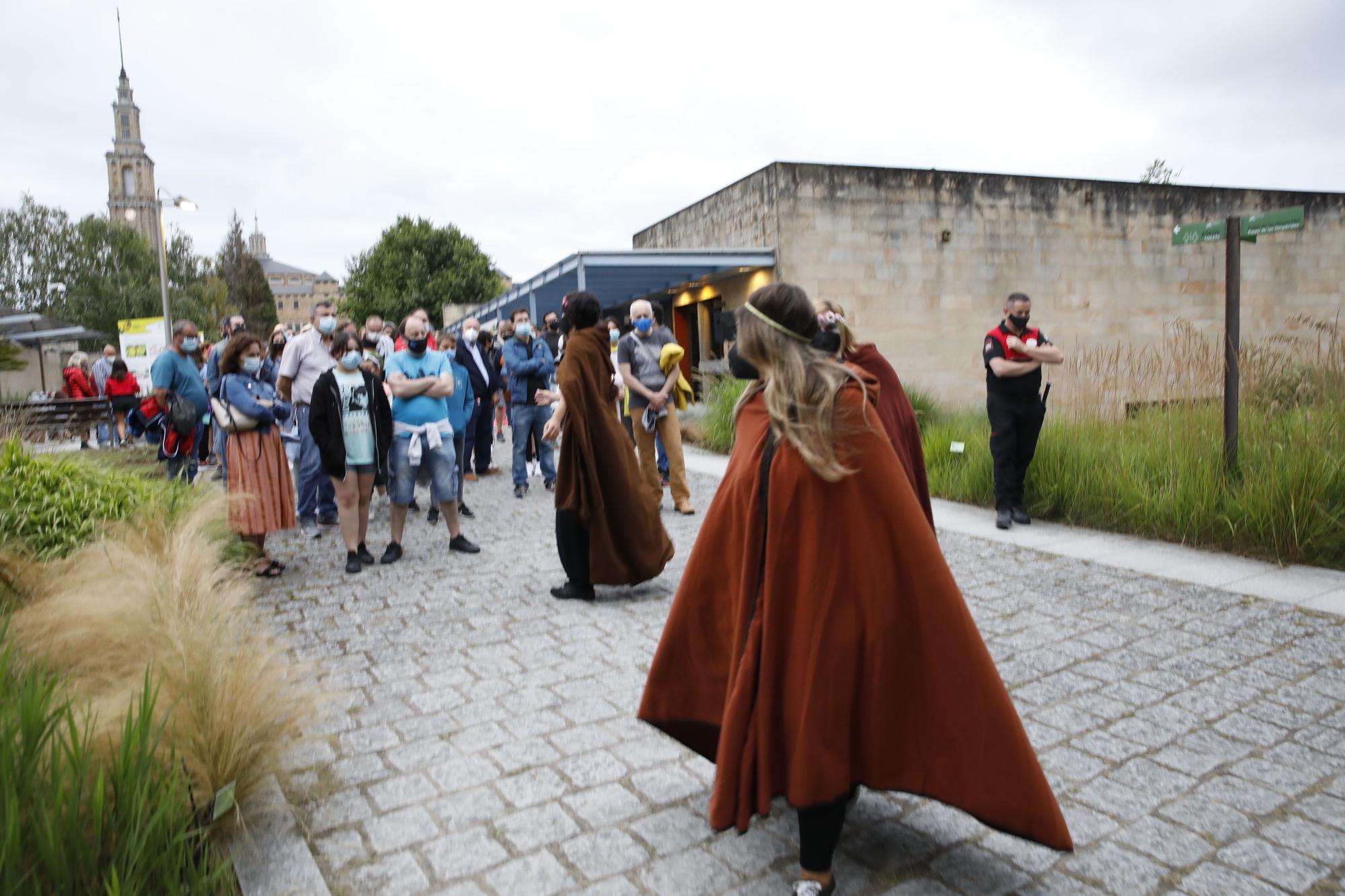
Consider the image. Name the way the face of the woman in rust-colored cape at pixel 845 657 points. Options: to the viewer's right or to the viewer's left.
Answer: to the viewer's left

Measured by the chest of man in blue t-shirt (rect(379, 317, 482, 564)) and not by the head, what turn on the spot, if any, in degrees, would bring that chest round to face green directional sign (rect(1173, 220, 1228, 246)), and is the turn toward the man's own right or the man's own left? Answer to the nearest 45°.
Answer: approximately 90° to the man's own left

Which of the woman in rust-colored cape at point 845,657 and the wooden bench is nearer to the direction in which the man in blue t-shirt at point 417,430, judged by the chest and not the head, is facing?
the woman in rust-colored cape

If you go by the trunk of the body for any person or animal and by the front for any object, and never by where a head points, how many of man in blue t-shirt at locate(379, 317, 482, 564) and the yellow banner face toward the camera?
2

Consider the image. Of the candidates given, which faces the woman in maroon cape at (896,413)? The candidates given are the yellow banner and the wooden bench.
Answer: the yellow banner
